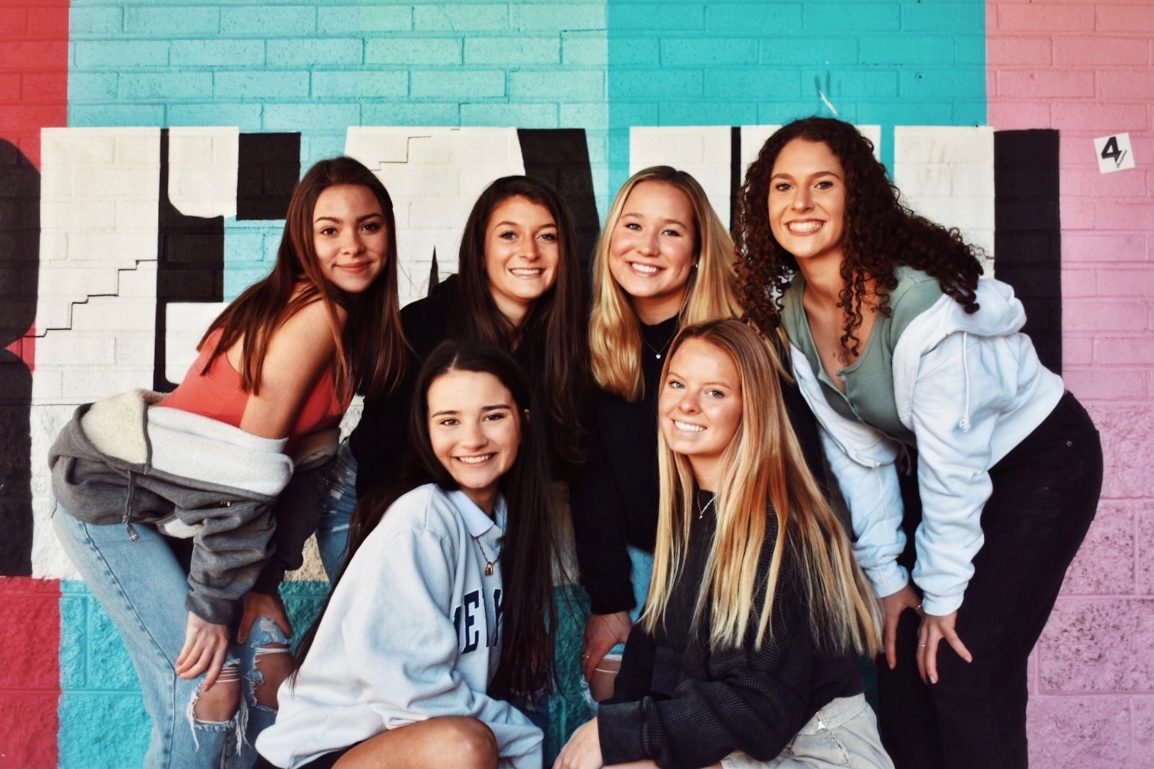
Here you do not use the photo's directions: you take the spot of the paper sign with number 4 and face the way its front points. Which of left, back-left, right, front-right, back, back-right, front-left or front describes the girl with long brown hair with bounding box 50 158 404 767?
front-right

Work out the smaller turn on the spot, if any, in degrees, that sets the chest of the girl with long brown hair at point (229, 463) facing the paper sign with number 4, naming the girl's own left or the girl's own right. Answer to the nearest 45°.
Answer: approximately 45° to the girl's own left

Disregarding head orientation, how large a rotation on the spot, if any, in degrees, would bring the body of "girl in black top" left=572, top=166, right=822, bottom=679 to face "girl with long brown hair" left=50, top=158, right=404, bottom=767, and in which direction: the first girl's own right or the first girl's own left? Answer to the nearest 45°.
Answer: approximately 90° to the first girl's own right

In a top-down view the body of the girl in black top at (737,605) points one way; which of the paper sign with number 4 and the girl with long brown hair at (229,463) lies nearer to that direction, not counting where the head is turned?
the girl with long brown hair

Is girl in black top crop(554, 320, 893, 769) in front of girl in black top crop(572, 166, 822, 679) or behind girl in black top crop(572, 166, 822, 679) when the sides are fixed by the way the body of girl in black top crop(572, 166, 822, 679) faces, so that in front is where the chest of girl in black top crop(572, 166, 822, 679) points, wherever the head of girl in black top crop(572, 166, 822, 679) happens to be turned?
in front

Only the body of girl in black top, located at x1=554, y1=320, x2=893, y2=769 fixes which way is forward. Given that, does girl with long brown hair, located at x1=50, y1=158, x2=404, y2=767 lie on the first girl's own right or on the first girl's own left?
on the first girl's own right

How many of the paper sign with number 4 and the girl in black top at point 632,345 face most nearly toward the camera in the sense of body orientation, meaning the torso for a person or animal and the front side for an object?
2

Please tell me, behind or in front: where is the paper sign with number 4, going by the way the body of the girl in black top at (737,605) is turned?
behind

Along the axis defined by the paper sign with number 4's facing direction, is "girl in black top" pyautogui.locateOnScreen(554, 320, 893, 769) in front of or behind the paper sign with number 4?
in front

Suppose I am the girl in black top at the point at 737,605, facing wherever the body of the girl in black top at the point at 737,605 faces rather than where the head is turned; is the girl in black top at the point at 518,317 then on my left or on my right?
on my right

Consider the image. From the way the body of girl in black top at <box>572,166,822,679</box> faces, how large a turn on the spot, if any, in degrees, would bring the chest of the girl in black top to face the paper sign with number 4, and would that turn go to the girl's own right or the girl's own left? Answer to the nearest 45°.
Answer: approximately 135° to the girl's own left

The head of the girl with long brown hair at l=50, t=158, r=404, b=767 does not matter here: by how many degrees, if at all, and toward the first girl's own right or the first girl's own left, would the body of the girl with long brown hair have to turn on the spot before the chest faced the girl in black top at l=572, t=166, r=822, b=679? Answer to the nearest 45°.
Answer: approximately 45° to the first girl's own left

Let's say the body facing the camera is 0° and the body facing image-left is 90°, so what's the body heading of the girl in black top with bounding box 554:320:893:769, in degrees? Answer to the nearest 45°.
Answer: approximately 45°
